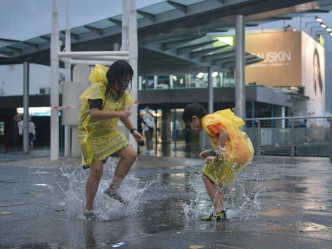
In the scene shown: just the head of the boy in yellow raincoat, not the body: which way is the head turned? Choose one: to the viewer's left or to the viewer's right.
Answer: to the viewer's left

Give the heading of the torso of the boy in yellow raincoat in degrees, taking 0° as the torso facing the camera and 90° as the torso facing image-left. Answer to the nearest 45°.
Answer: approximately 90°

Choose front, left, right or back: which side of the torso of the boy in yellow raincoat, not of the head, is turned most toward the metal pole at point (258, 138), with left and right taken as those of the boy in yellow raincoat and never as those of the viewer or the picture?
right

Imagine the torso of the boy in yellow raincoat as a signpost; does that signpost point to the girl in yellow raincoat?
yes

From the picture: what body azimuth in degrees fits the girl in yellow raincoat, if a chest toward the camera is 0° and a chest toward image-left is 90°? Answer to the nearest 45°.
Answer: approximately 315°

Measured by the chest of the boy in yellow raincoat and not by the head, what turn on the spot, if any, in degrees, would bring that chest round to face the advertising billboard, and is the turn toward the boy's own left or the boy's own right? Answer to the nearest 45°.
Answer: approximately 90° to the boy's own right

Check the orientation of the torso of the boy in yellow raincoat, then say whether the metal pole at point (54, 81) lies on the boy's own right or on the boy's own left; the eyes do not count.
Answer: on the boy's own right

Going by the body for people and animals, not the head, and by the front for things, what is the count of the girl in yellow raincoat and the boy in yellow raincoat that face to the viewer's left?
1

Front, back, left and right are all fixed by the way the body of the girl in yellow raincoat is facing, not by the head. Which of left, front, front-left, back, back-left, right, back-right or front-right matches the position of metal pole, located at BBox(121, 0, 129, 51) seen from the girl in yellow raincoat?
back-left

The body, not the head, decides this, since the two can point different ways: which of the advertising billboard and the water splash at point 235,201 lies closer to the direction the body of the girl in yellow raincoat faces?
the water splash

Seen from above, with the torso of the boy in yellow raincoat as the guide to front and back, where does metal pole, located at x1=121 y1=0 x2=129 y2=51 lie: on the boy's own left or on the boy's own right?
on the boy's own right
